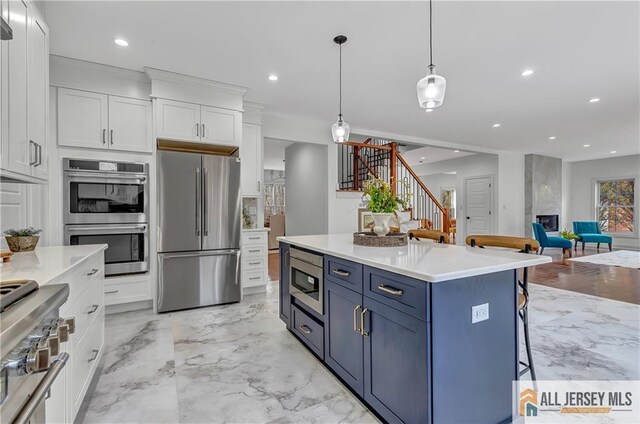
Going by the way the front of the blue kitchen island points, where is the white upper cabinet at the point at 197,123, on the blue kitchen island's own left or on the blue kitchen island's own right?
on the blue kitchen island's own right

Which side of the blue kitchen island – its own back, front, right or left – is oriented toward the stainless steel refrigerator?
right

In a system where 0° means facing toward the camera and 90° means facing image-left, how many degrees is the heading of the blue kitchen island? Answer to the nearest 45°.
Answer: approximately 45°

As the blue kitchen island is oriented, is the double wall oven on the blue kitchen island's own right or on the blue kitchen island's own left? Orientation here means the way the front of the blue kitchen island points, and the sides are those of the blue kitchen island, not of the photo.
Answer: on the blue kitchen island's own right

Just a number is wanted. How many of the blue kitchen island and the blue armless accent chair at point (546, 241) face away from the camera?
0

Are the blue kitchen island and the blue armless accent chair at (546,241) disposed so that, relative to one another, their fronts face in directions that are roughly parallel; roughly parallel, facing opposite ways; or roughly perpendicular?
roughly perpendicular
